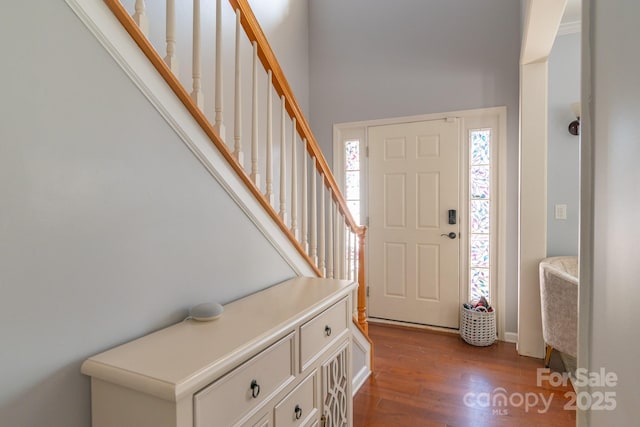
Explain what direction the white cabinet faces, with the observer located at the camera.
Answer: facing the viewer and to the right of the viewer

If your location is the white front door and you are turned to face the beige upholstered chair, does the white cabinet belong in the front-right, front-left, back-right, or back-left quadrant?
front-right

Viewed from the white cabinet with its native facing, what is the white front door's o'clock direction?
The white front door is roughly at 9 o'clock from the white cabinet.

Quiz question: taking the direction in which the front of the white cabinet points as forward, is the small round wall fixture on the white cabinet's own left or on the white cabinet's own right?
on the white cabinet's own left

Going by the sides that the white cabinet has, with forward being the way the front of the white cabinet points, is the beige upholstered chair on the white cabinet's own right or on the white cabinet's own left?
on the white cabinet's own left

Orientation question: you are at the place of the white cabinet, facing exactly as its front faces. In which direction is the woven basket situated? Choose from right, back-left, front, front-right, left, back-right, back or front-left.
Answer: left
